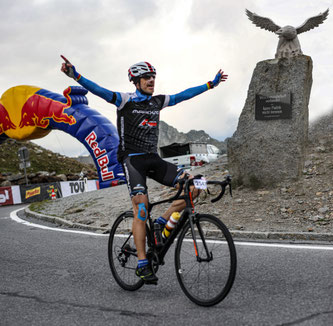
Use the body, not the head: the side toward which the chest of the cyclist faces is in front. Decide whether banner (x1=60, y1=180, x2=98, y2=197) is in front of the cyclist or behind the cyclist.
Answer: behind

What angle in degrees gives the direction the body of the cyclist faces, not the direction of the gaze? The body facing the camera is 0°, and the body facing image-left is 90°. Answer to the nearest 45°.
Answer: approximately 315°

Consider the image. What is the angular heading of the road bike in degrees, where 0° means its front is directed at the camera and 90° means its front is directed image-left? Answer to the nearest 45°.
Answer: approximately 315°

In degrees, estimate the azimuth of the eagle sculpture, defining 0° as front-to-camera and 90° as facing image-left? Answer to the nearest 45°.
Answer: approximately 0°

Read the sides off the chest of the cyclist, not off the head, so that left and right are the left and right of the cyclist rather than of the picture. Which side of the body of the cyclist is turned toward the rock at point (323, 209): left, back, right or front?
left

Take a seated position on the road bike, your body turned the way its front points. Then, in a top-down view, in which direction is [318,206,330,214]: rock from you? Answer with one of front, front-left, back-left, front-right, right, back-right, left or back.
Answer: left
